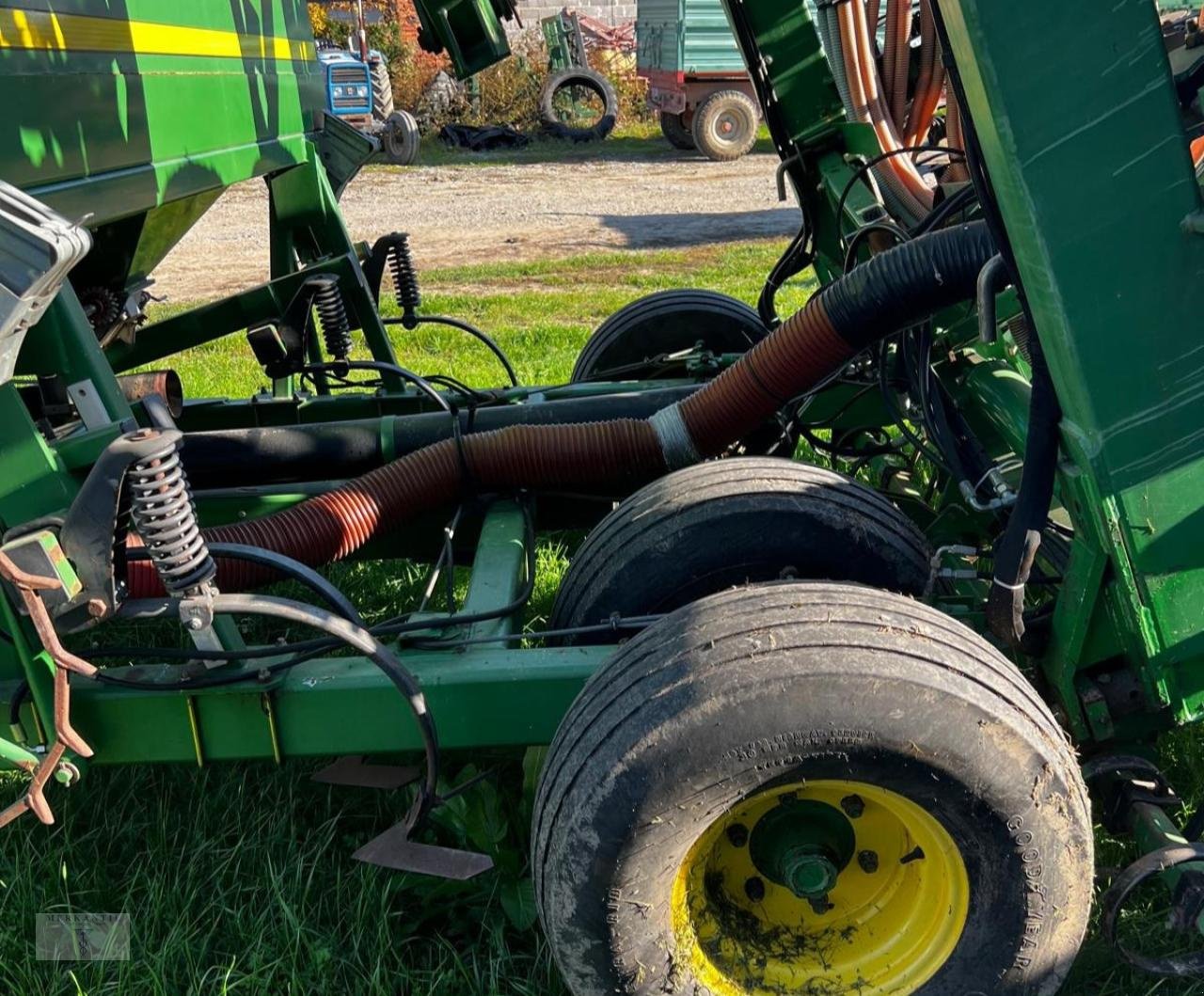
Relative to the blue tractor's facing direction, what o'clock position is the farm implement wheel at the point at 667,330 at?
The farm implement wheel is roughly at 12 o'clock from the blue tractor.

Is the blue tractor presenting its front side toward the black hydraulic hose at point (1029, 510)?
yes

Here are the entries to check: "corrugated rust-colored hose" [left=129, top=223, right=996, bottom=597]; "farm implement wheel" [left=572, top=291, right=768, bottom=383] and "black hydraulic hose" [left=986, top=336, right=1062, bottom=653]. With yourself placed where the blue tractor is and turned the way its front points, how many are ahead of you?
3

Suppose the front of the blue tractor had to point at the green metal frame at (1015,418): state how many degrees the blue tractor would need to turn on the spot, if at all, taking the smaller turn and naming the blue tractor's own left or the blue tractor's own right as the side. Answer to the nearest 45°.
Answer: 0° — it already faces it

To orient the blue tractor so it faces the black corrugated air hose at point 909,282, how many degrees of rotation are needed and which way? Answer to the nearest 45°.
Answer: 0° — it already faces it

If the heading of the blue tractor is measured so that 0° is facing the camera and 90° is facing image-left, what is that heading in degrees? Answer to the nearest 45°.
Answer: approximately 0°

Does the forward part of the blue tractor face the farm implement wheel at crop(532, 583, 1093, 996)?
yes
